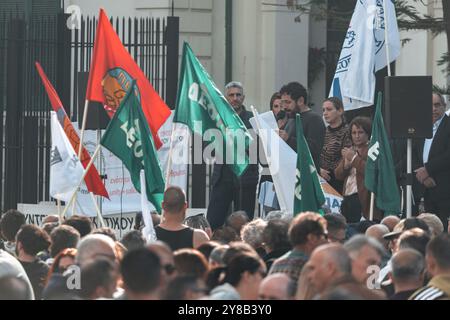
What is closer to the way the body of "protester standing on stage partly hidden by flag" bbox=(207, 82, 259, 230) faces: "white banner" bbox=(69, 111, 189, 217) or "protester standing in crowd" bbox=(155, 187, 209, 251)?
the protester standing in crowd

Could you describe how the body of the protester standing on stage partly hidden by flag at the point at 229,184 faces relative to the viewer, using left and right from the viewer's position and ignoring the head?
facing the viewer

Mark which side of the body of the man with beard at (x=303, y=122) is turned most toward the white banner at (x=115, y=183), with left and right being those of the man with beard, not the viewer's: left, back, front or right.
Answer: front

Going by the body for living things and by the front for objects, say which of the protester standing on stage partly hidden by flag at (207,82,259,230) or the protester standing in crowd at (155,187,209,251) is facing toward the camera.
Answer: the protester standing on stage partly hidden by flag at (207,82,259,230)

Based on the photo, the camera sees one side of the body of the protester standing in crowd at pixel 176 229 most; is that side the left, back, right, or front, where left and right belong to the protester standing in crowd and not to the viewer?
back

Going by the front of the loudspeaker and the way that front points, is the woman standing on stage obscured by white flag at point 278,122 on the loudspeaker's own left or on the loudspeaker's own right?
on the loudspeaker's own right

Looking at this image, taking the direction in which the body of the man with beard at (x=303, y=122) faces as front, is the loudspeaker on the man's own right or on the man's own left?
on the man's own left

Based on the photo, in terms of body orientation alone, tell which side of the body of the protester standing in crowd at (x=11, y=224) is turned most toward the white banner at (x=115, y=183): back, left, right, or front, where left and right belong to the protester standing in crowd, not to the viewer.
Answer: front

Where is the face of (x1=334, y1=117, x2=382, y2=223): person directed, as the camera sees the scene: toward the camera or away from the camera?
toward the camera

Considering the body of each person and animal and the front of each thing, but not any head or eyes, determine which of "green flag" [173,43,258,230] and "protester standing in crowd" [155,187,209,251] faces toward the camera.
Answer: the green flag

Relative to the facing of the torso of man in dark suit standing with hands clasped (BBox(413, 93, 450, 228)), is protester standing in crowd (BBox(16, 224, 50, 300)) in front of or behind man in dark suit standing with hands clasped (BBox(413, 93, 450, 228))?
in front

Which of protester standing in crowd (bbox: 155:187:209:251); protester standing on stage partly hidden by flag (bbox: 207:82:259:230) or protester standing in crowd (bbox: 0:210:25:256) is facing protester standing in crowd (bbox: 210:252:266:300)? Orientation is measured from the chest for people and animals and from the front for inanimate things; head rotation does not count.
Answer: protester standing on stage partly hidden by flag (bbox: 207:82:259:230)

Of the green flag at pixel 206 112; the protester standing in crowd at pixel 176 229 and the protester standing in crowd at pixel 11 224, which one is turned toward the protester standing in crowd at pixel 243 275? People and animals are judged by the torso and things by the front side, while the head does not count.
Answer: the green flag

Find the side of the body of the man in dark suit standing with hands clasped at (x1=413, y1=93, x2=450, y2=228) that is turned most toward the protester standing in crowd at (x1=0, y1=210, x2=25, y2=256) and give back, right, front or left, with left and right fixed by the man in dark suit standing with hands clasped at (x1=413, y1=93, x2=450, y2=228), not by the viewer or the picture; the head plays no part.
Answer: front

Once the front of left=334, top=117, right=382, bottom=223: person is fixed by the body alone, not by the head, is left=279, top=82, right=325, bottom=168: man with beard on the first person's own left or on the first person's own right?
on the first person's own right

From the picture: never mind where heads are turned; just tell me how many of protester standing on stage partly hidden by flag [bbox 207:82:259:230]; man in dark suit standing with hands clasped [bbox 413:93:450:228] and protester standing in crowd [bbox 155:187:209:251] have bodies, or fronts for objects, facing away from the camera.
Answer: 1
